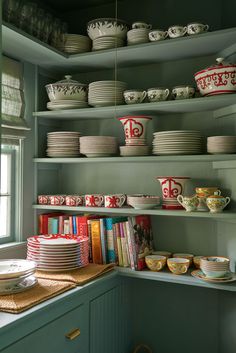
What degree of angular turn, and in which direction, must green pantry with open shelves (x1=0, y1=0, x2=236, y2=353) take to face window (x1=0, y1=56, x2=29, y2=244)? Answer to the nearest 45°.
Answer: approximately 45° to its right
